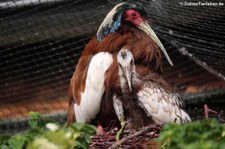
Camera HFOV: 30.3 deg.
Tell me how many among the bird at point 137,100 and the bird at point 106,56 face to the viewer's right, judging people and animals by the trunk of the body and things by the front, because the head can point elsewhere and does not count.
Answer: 1

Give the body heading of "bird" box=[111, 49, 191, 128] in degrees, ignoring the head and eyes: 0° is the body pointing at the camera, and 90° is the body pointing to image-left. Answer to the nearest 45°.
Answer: approximately 45°

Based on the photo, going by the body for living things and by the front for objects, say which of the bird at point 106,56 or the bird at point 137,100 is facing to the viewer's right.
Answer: the bird at point 106,56

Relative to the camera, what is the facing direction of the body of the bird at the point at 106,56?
to the viewer's right
